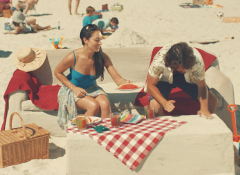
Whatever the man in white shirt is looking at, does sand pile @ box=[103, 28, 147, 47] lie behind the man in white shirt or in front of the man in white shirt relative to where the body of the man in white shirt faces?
behind

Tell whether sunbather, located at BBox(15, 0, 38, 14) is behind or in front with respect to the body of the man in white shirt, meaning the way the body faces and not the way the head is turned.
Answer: behind

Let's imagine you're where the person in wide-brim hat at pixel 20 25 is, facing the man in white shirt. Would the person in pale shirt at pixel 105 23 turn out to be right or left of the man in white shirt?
left

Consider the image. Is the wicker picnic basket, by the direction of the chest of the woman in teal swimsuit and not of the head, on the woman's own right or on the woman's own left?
on the woman's own right

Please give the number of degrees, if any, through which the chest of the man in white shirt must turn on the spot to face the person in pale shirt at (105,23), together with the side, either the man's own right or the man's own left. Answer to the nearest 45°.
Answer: approximately 180°

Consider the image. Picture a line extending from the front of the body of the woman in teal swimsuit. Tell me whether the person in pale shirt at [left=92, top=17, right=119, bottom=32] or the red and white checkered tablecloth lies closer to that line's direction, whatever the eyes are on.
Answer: the red and white checkered tablecloth

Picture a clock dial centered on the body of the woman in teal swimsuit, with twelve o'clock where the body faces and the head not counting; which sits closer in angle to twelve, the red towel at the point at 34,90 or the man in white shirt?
the man in white shirt

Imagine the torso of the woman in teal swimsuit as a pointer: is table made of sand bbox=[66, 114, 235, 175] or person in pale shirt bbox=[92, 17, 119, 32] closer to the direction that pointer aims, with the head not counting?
the table made of sand

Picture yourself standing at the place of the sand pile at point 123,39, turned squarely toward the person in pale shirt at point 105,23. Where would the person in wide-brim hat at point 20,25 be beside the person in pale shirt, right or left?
left
